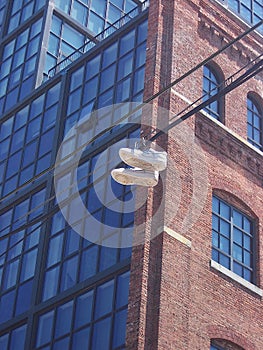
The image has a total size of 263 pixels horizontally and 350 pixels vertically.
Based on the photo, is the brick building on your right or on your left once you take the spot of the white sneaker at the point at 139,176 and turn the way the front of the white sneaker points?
on your right

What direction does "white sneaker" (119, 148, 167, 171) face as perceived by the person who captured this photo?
facing to the left of the viewer

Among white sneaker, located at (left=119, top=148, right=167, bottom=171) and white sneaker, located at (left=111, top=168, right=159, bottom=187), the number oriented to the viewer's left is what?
2

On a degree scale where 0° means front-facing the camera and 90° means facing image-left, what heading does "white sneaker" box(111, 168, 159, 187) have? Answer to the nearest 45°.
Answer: approximately 90°

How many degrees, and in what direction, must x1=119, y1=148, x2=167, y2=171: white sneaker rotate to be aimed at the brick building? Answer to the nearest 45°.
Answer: approximately 90° to its right
